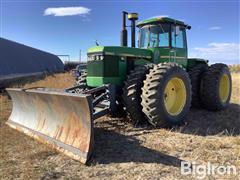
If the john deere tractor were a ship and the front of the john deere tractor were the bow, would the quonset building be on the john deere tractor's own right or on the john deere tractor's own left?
on the john deere tractor's own right

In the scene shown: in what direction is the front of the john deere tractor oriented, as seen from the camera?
facing the viewer and to the left of the viewer
